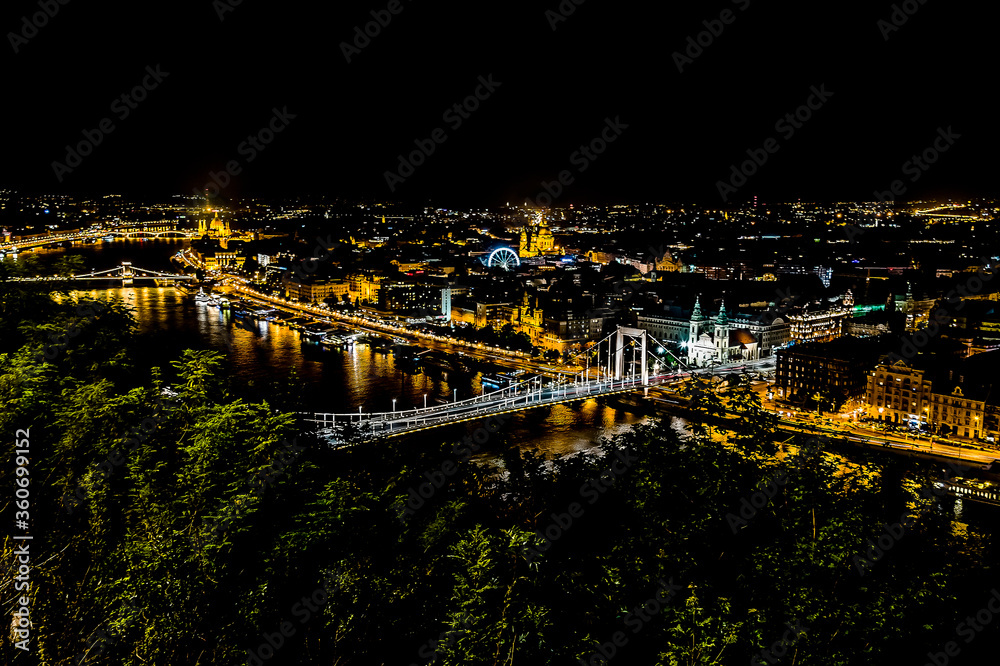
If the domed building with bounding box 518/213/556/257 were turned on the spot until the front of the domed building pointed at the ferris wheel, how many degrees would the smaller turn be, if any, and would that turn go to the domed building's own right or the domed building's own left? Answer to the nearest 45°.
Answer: approximately 45° to the domed building's own left

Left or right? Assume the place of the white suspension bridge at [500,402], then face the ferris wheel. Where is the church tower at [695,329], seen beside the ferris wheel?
right

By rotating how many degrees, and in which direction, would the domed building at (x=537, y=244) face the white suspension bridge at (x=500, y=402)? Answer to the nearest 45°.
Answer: approximately 45° to its left

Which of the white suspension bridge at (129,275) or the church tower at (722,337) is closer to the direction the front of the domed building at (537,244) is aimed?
the white suspension bridge

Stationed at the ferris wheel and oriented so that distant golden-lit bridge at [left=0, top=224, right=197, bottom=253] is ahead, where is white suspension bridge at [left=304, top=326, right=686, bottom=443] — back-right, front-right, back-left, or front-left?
back-left

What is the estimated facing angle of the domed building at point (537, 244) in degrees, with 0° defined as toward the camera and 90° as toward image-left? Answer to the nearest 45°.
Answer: approximately 45°

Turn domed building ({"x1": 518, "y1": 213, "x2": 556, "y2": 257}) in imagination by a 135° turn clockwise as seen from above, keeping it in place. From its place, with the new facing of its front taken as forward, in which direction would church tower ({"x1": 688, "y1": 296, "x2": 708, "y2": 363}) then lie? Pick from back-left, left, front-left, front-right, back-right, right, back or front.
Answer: back

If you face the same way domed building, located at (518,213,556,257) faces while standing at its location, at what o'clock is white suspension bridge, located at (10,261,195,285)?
The white suspension bridge is roughly at 12 o'clock from the domed building.

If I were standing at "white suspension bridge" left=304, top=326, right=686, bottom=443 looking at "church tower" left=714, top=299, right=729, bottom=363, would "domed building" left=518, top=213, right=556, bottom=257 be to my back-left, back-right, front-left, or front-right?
front-left
